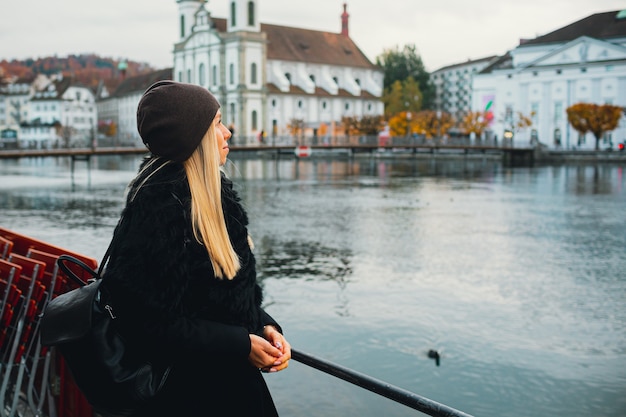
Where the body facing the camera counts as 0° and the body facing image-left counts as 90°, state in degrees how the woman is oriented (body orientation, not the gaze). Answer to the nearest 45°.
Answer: approximately 270°

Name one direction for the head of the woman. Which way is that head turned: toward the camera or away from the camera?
away from the camera
